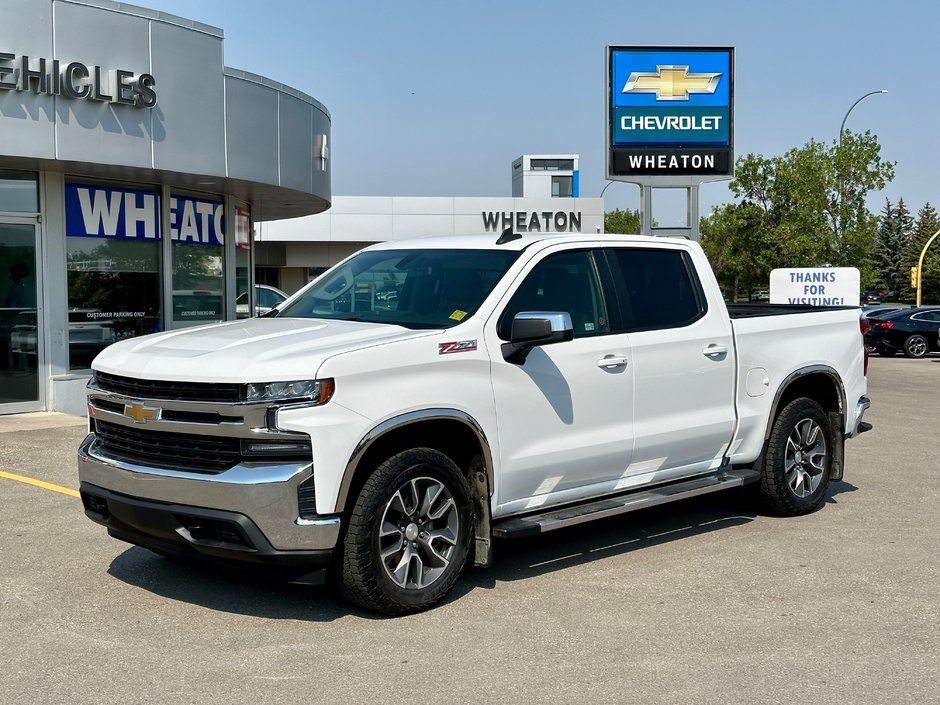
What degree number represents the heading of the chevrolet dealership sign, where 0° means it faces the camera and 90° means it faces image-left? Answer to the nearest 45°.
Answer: approximately 0°

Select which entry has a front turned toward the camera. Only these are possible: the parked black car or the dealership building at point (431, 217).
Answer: the dealership building

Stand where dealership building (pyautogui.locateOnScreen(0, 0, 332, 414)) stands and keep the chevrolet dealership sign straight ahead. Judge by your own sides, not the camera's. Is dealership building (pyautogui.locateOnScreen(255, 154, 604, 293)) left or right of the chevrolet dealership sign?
left

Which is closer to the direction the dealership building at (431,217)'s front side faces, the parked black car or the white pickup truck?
the white pickup truck

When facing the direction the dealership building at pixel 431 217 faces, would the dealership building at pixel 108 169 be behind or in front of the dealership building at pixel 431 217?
in front

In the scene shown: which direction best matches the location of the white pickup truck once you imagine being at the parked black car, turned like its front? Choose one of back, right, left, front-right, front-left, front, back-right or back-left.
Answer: back-right

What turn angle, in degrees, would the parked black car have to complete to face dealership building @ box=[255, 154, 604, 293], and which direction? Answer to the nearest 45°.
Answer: approximately 90° to its left

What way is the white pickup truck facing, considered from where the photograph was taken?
facing the viewer and to the left of the viewer

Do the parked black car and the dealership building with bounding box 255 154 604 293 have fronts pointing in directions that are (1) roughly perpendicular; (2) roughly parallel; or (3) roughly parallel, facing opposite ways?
roughly perpendicular

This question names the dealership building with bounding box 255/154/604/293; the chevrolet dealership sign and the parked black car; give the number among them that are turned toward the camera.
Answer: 2

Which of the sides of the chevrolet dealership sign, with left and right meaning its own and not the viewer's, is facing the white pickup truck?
front

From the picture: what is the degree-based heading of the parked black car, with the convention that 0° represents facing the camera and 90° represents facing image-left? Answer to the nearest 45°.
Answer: approximately 225°

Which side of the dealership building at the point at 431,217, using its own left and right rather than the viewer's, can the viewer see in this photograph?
front

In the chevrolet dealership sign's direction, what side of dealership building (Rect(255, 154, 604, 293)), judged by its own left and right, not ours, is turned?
front

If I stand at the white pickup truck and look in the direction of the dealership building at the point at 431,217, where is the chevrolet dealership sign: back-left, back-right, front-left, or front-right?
front-right

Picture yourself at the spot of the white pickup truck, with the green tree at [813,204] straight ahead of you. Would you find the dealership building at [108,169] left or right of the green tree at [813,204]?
left
